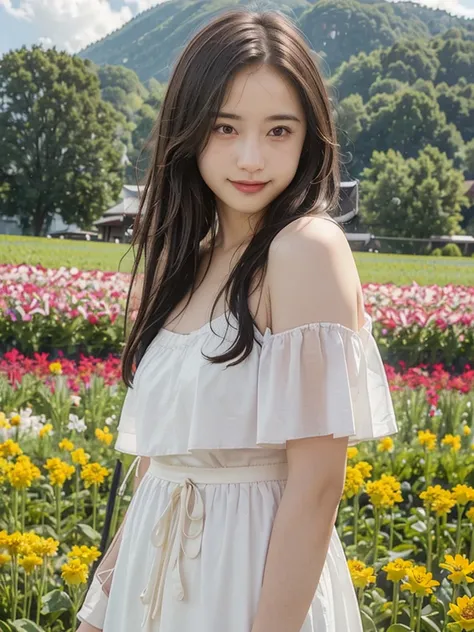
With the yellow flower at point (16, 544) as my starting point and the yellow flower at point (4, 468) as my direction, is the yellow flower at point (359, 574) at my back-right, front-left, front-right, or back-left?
back-right

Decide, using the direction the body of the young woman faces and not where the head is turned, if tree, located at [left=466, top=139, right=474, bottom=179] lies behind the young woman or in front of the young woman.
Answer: behind

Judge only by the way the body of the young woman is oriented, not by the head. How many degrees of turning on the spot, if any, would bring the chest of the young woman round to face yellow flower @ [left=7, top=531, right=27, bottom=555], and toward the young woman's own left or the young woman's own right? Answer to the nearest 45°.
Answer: approximately 90° to the young woman's own right

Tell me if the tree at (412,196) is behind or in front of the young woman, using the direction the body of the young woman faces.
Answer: behind

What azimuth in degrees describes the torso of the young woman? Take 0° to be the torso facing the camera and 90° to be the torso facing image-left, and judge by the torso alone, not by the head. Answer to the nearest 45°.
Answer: approximately 45°

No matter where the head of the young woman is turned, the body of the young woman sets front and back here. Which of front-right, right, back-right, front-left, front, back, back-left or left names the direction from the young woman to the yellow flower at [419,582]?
back

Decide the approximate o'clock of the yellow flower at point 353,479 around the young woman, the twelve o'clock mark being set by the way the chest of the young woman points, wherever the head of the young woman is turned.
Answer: The yellow flower is roughly at 5 o'clock from the young woman.
